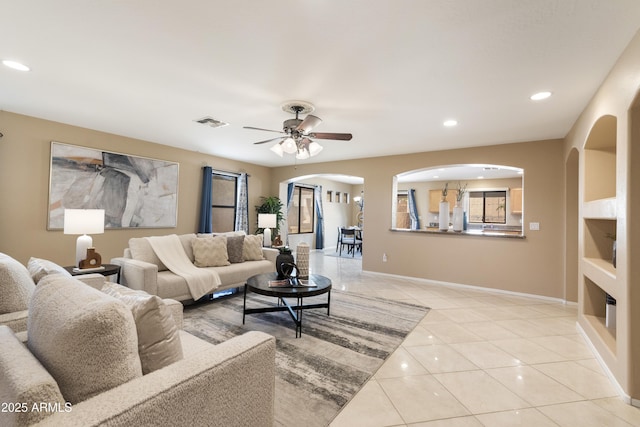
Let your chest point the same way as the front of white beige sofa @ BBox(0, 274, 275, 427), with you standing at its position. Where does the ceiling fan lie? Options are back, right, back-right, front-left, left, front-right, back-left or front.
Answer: front

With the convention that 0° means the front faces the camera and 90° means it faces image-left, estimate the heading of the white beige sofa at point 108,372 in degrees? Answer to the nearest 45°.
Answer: approximately 225°

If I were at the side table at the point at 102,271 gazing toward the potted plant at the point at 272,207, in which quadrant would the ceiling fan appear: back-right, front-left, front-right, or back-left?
front-right

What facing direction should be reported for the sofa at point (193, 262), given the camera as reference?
facing the viewer and to the right of the viewer

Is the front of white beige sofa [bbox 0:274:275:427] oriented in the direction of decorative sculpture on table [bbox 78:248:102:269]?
no

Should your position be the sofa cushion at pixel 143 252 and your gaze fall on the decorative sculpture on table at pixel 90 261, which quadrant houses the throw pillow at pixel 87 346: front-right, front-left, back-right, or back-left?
front-left

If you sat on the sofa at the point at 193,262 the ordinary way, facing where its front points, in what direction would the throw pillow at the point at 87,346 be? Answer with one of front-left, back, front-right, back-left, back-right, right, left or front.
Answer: front-right

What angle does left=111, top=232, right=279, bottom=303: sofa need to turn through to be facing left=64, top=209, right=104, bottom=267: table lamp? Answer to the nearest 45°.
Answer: approximately 90° to its right

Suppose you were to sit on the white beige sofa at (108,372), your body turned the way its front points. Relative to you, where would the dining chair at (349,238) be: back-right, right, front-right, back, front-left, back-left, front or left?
front

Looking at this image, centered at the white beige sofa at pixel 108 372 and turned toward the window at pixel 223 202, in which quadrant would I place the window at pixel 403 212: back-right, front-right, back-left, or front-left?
front-right

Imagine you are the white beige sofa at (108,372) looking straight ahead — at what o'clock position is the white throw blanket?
The white throw blanket is roughly at 11 o'clock from the white beige sofa.

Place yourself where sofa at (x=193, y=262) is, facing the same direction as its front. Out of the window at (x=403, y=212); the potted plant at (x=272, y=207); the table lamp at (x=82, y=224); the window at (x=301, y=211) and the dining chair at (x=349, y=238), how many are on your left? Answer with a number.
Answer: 4

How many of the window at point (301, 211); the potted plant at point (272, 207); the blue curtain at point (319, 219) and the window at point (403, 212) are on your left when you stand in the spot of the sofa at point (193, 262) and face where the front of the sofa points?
4

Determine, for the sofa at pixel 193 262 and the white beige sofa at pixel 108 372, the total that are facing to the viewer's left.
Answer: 0

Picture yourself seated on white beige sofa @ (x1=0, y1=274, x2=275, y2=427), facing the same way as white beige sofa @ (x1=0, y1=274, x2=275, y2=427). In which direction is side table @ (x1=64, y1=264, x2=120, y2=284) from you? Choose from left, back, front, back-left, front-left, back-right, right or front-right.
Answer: front-left

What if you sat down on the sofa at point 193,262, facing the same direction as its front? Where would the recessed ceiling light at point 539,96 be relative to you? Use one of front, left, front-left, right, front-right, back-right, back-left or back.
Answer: front

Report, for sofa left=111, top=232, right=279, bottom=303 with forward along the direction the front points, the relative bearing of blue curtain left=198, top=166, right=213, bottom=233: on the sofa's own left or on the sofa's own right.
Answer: on the sofa's own left

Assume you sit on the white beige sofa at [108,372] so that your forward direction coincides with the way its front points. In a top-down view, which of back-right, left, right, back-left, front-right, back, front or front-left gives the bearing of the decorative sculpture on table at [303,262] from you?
front

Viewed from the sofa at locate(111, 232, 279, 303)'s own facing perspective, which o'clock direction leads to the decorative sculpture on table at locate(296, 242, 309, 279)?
The decorative sculpture on table is roughly at 12 o'clock from the sofa.
